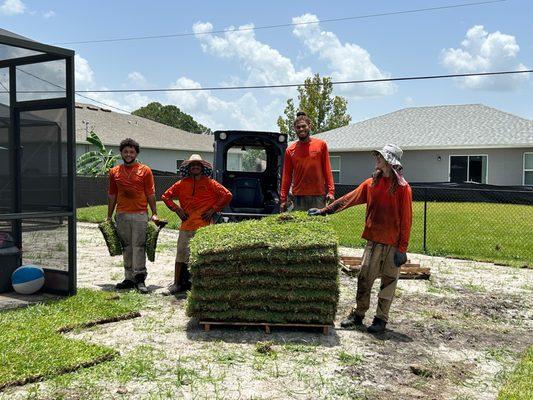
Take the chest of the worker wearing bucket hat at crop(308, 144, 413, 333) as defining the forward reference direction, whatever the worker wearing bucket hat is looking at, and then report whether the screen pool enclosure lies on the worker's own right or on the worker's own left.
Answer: on the worker's own right

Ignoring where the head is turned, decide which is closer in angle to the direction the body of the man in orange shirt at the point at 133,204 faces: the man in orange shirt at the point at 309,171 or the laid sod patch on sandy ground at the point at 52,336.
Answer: the laid sod patch on sandy ground

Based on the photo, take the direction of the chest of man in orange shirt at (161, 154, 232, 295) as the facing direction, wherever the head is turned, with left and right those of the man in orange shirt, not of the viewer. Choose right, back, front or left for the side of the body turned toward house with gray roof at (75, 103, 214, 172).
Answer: back

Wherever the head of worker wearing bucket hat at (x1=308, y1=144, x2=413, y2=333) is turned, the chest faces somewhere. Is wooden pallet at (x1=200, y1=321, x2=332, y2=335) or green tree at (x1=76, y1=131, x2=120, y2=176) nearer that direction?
the wooden pallet

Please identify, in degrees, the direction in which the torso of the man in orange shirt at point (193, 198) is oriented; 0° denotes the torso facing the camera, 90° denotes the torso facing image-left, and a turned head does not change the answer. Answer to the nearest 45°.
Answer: approximately 0°

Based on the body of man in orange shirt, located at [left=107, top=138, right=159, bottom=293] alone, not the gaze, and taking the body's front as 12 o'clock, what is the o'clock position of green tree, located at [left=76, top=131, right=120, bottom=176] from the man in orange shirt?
The green tree is roughly at 6 o'clock from the man in orange shirt.

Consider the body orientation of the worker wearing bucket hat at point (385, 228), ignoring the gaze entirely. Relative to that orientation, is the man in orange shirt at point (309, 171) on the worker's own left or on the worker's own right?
on the worker's own right
